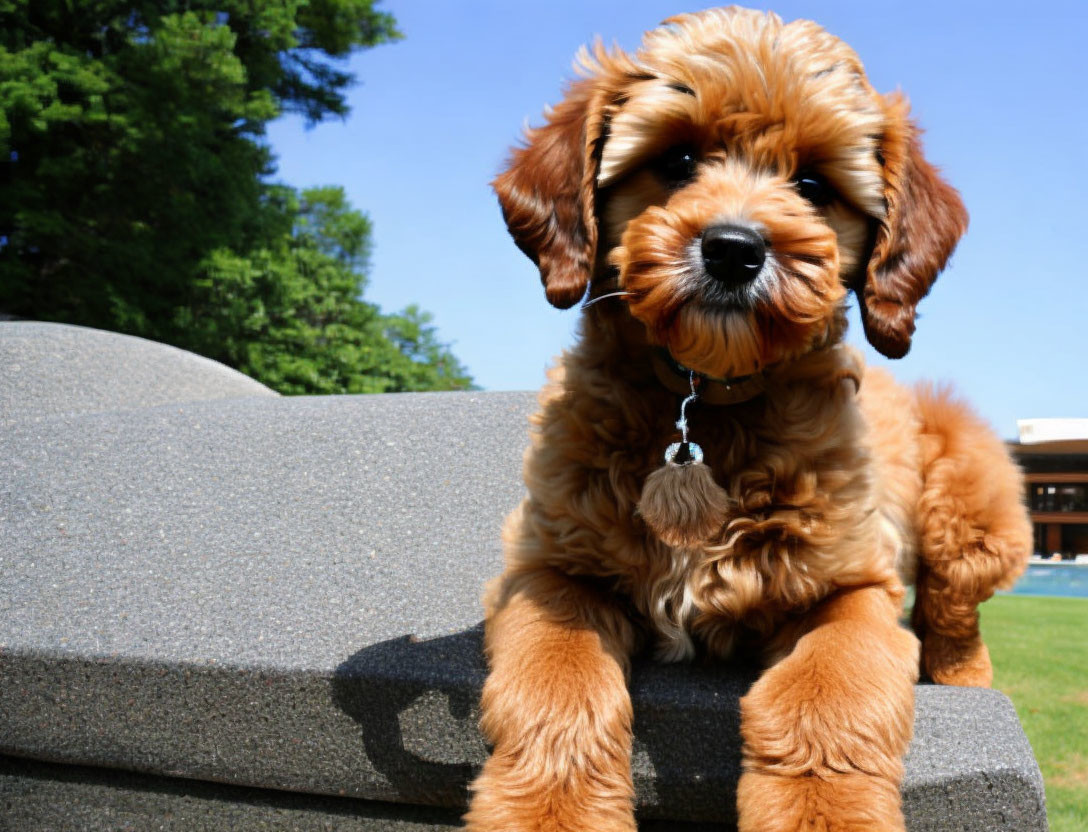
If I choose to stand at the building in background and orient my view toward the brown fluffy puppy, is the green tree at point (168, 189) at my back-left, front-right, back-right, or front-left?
front-right

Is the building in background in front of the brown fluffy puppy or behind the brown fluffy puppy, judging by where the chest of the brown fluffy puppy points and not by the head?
behind

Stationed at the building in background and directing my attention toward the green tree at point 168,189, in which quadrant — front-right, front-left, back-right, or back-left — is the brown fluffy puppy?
front-left

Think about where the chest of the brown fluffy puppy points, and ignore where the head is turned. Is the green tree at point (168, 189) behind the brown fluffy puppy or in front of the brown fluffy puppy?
behind

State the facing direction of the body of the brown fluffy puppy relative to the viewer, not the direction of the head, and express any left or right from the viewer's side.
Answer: facing the viewer
